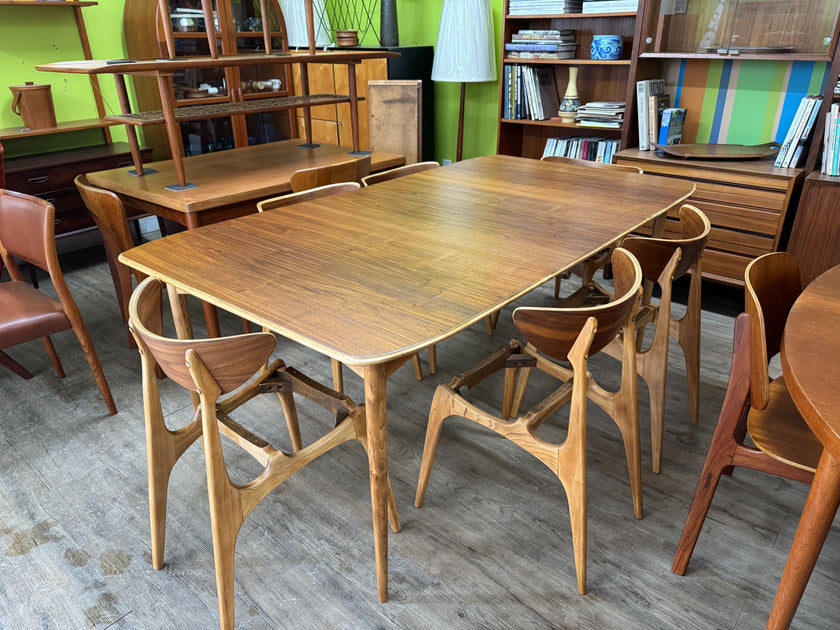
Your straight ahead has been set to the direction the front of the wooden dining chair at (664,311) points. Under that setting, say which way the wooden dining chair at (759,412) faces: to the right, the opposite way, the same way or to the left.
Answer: the opposite way

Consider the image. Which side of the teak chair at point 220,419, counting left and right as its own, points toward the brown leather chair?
left

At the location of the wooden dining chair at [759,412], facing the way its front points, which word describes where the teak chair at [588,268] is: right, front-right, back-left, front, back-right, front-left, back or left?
back

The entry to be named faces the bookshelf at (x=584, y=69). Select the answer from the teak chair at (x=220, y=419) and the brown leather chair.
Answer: the teak chair

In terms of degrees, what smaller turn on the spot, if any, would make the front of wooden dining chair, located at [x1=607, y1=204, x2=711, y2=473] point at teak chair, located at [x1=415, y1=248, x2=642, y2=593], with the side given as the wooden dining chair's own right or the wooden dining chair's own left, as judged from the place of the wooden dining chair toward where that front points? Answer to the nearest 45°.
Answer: approximately 135° to the wooden dining chair's own left

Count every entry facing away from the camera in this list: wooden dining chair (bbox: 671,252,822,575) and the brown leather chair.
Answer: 0

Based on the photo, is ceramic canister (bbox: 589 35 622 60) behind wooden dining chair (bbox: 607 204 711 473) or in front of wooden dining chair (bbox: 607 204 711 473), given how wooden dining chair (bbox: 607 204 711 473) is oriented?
in front

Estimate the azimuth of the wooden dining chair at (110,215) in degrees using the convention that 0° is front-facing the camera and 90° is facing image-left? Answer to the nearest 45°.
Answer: approximately 225°
